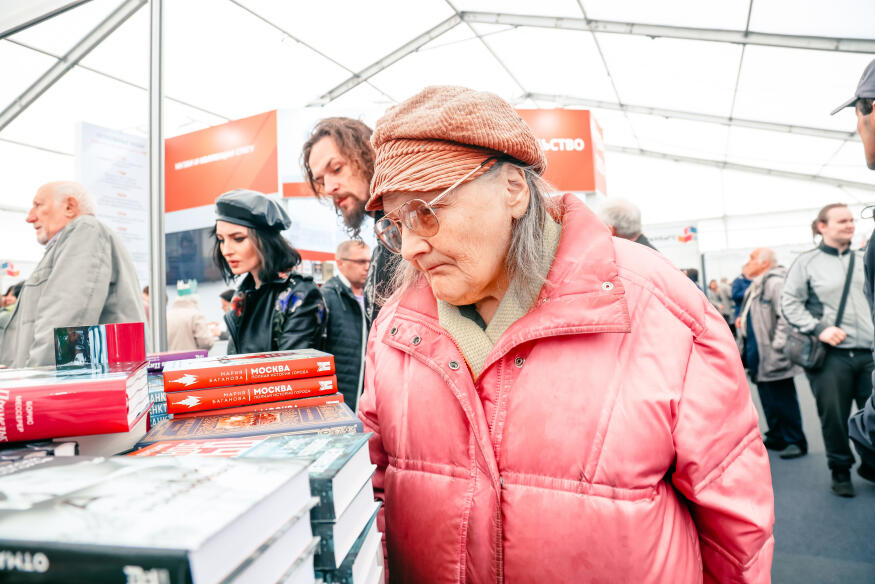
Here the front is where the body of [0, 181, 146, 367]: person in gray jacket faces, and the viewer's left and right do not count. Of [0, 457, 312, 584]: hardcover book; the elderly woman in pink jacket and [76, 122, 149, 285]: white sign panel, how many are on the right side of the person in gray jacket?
1

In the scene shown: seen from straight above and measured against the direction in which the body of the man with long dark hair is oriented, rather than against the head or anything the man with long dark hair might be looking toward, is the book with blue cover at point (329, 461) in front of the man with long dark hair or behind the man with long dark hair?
in front

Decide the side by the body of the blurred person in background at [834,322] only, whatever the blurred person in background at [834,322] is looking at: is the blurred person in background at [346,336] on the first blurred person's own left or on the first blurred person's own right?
on the first blurred person's own right

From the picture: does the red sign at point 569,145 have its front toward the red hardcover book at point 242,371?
yes

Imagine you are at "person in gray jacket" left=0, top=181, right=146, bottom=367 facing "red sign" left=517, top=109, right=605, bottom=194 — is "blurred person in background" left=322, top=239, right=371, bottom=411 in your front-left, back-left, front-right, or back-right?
front-right

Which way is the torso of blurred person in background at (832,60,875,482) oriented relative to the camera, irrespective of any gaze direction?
to the viewer's left

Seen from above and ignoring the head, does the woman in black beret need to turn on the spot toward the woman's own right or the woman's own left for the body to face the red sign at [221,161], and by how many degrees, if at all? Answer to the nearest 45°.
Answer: approximately 135° to the woman's own right

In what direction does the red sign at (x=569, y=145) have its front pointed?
toward the camera

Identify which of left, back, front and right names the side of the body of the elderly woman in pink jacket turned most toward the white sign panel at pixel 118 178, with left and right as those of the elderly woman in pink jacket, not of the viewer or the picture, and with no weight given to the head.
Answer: right

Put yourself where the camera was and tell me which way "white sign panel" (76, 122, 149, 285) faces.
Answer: facing the viewer and to the right of the viewer

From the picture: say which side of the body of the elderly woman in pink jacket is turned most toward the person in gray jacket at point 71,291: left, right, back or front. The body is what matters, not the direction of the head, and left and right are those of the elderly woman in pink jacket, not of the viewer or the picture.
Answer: right

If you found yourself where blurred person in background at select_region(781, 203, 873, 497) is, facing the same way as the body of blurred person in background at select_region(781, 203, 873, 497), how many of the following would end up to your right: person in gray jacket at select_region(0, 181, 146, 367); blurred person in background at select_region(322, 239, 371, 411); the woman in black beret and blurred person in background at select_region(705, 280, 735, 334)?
3
